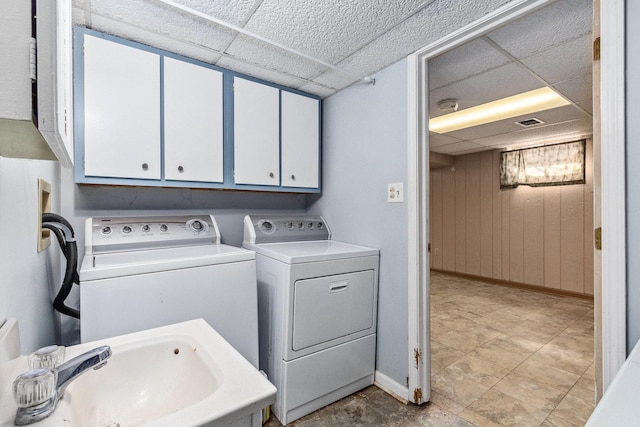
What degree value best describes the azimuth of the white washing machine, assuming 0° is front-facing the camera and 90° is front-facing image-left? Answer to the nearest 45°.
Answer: approximately 0°

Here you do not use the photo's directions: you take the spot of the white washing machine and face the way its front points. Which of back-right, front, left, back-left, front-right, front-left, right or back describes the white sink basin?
front

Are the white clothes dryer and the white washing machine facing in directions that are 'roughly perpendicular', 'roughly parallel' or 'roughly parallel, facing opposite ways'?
roughly parallel

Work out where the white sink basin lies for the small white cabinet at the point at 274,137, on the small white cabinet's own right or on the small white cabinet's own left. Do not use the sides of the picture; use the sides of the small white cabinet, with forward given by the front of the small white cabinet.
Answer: on the small white cabinet's own right

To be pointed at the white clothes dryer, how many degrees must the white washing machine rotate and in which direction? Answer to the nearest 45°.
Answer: approximately 90° to its left

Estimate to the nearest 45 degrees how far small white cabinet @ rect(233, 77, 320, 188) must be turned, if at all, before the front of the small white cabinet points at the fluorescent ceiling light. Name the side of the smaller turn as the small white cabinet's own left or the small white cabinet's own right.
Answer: approximately 45° to the small white cabinet's own left

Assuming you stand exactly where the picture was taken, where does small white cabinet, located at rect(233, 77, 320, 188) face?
facing the viewer and to the right of the viewer

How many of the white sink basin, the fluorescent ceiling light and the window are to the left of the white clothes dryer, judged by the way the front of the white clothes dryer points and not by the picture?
2

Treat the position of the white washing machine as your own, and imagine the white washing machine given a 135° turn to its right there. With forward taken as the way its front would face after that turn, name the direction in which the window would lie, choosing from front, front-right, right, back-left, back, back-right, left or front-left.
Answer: back-right

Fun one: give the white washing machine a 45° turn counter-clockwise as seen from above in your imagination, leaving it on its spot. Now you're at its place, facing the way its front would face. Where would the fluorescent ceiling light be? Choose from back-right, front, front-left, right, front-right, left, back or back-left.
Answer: front-left

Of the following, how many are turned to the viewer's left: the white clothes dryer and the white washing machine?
0

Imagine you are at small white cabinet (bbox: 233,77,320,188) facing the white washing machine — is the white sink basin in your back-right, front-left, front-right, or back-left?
front-left
